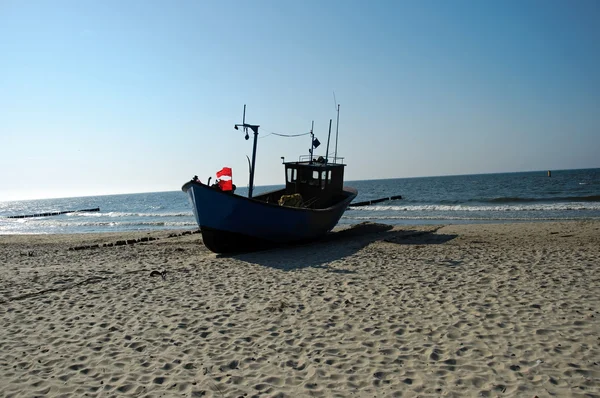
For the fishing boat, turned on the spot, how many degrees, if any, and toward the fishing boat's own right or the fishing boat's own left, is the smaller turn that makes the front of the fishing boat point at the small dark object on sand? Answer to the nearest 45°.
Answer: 0° — it already faces it

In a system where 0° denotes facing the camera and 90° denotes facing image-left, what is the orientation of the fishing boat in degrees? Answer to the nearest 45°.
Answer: approximately 45°
